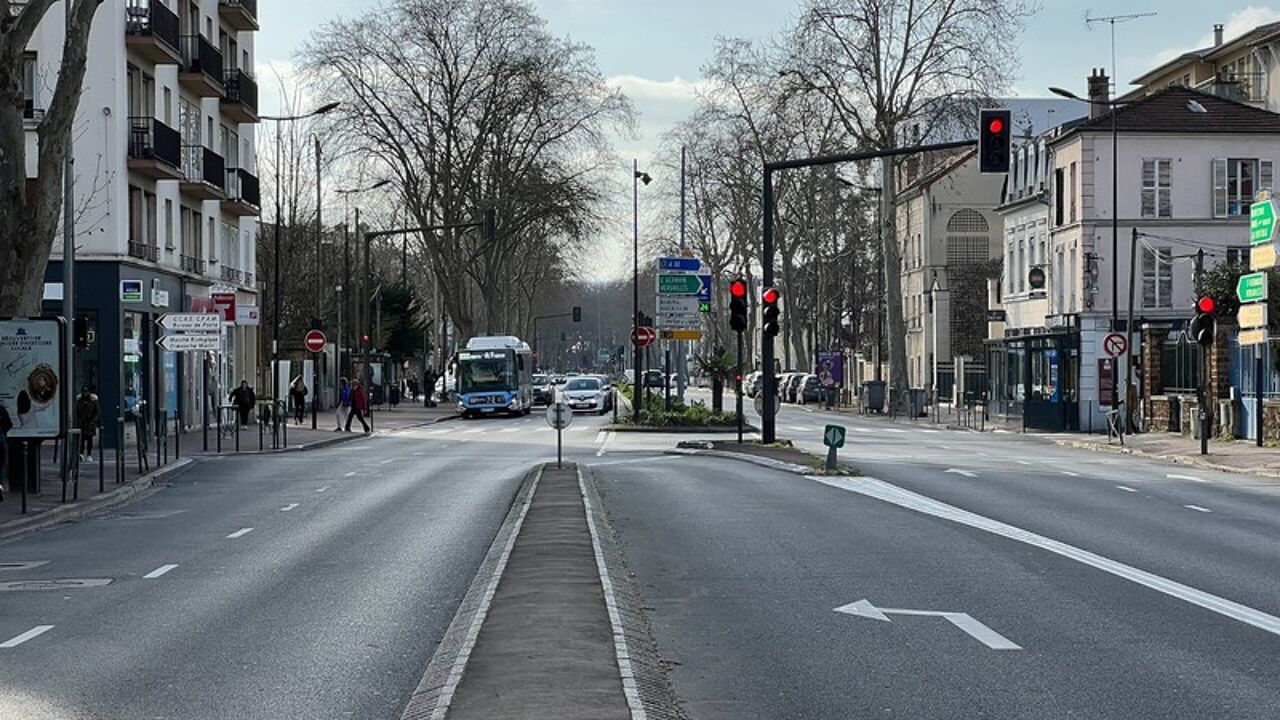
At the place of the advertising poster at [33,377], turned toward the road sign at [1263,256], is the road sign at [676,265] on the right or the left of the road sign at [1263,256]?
left

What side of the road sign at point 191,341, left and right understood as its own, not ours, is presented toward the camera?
front

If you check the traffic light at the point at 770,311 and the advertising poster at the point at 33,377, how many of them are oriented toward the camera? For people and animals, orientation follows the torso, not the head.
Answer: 2

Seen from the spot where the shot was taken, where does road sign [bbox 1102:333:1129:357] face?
facing the viewer

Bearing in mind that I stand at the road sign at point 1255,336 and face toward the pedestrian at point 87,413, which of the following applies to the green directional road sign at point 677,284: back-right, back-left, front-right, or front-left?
front-right

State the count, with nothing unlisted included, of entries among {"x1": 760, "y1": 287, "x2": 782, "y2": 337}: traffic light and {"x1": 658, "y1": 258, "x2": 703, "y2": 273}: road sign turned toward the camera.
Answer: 2

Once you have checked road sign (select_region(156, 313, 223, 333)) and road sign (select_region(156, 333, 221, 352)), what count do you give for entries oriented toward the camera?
2

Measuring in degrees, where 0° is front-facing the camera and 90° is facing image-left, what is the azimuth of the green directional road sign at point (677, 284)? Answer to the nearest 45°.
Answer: approximately 0°

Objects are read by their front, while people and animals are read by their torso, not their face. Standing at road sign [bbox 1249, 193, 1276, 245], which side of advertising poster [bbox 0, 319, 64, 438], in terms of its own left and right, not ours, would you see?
left

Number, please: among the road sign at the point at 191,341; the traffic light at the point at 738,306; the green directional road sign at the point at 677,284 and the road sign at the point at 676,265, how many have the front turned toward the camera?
4
